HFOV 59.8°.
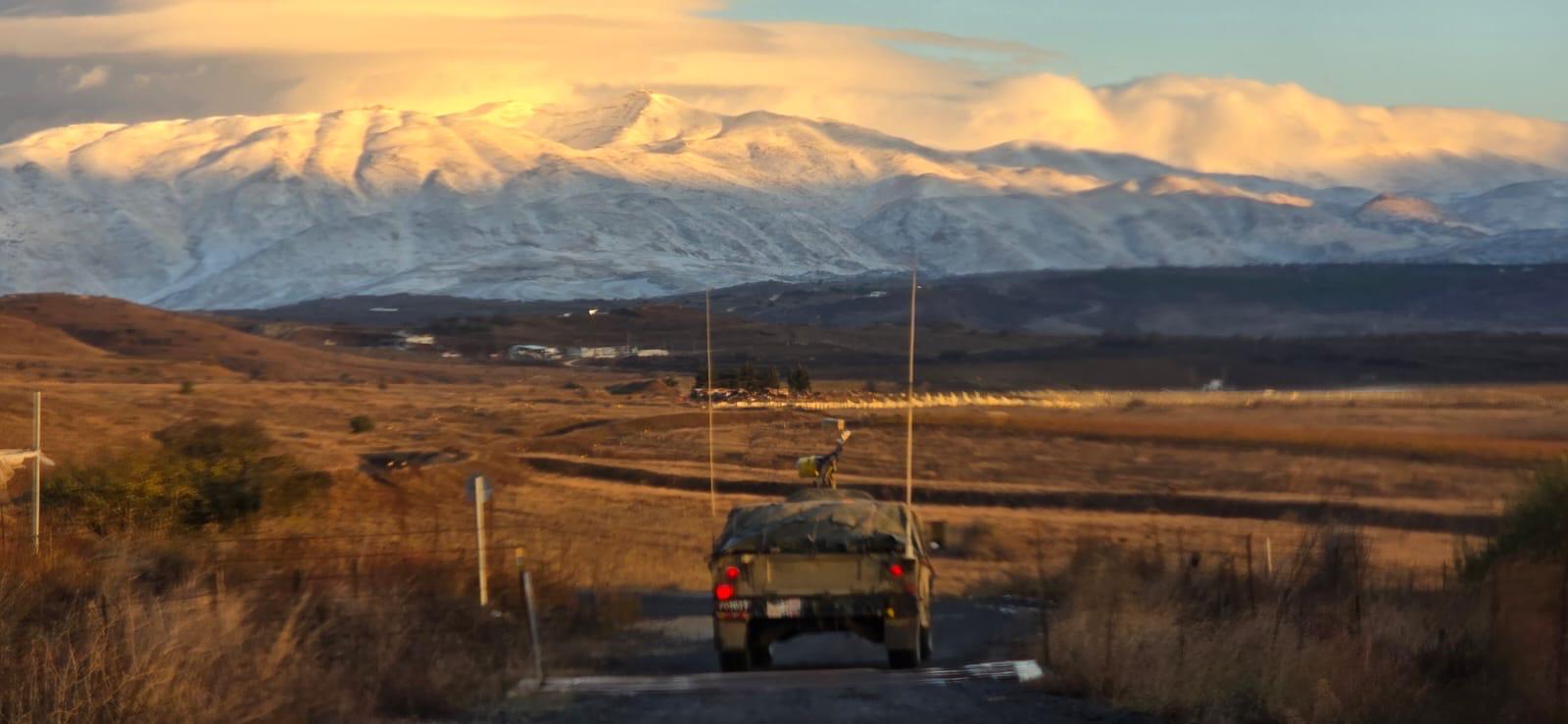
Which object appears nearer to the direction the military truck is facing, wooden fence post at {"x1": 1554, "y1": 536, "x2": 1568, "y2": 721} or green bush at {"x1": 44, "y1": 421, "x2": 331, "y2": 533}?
the green bush

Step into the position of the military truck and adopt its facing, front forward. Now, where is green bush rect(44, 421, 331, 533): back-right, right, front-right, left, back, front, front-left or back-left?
front-left

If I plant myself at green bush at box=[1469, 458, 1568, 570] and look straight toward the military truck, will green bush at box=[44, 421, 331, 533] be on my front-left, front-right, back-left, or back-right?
front-right

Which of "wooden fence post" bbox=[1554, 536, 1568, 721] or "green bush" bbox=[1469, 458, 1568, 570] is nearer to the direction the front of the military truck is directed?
the green bush

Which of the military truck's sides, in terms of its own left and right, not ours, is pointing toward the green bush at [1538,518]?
right

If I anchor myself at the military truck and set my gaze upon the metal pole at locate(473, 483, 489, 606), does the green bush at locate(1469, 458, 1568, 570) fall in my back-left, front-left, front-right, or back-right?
back-right

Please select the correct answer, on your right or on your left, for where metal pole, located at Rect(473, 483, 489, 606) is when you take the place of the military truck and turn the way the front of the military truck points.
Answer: on your left

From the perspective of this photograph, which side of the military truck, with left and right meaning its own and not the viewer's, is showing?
back

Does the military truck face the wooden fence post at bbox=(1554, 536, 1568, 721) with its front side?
no

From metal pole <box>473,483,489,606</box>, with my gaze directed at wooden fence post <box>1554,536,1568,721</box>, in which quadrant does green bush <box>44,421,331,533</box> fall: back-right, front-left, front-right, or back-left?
back-left
